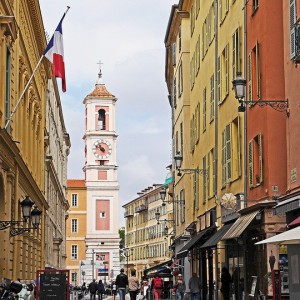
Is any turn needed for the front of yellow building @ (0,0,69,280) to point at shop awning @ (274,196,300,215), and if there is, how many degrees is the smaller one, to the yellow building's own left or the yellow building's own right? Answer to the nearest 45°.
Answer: approximately 45° to the yellow building's own right

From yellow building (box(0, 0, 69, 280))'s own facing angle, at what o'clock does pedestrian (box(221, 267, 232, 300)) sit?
The pedestrian is roughly at 1 o'clock from the yellow building.

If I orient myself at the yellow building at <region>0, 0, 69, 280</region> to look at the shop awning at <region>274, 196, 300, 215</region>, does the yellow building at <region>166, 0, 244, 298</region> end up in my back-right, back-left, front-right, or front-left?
front-left

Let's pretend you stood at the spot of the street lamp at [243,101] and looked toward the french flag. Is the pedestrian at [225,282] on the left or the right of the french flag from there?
right

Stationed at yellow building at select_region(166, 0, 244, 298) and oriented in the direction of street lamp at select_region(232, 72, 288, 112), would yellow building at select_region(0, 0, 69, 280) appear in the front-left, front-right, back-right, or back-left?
front-right

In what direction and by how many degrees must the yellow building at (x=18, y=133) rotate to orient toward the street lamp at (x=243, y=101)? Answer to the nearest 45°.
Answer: approximately 45° to its right

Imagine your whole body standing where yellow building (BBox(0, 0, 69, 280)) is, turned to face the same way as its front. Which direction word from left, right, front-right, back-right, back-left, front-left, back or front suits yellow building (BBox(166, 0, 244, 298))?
front

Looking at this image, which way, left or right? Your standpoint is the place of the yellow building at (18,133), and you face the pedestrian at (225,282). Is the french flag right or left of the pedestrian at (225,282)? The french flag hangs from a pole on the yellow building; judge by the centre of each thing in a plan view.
right

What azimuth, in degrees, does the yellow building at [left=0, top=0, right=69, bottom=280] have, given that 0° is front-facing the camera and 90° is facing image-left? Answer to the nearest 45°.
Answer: approximately 270°
